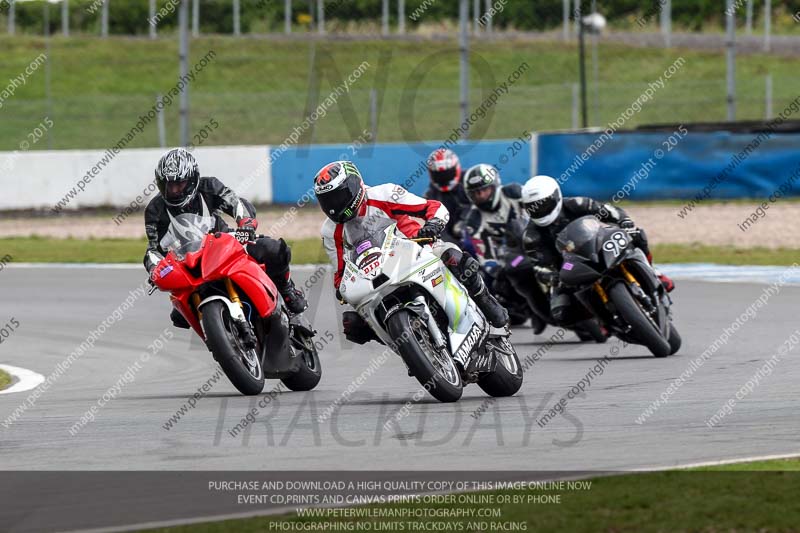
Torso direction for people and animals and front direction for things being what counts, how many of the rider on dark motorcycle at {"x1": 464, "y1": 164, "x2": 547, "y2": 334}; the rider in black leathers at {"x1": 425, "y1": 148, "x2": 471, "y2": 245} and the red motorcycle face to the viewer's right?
0

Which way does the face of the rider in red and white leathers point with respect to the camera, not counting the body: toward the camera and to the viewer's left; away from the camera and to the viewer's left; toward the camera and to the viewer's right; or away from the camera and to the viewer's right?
toward the camera and to the viewer's left

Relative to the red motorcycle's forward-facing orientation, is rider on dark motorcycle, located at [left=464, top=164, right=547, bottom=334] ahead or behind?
behind

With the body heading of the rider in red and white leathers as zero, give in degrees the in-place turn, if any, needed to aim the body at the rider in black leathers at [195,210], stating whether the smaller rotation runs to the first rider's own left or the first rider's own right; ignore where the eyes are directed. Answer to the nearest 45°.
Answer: approximately 90° to the first rider's own right

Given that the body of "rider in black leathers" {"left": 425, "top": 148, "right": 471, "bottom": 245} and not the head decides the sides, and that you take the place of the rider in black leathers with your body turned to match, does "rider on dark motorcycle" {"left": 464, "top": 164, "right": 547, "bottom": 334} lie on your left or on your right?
on your left

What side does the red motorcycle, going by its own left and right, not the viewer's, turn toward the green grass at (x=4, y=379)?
right

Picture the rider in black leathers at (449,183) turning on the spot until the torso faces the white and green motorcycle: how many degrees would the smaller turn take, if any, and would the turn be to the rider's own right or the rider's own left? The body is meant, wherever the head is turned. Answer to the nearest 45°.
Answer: approximately 45° to the rider's own left

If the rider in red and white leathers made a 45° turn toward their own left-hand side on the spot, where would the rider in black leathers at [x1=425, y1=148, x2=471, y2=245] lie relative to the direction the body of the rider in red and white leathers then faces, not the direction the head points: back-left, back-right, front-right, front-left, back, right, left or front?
back

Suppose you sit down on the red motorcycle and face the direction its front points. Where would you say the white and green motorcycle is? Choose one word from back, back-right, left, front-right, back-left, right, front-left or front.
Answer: left

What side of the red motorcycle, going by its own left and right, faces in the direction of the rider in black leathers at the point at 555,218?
back

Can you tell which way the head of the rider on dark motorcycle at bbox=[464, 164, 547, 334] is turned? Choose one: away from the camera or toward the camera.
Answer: toward the camera

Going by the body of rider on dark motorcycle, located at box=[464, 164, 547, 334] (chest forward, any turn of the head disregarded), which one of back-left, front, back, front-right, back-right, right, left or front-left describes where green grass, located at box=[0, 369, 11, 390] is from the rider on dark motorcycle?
front

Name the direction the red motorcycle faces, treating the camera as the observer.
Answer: facing the viewer and to the left of the viewer
